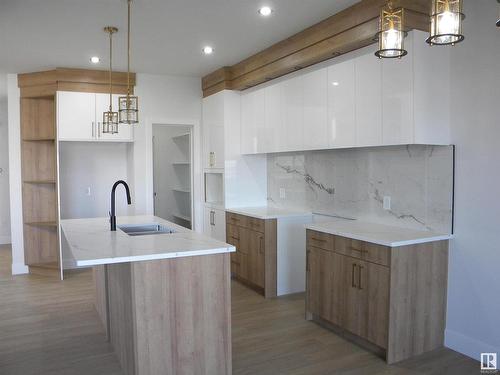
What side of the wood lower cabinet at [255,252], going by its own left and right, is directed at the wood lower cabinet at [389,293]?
left

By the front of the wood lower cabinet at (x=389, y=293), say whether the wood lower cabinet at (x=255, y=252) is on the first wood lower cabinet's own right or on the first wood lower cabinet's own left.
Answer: on the first wood lower cabinet's own right

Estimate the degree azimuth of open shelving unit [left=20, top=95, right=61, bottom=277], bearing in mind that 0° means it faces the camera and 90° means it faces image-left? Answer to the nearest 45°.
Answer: approximately 45°

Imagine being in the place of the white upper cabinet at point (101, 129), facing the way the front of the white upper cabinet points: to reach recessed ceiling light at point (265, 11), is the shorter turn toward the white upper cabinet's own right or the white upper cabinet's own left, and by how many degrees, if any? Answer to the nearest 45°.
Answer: approximately 45° to the white upper cabinet's own left

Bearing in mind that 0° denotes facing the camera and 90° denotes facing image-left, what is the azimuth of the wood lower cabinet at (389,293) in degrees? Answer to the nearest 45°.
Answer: approximately 45°

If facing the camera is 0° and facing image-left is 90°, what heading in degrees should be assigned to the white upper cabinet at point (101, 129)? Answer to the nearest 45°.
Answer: approximately 0°
